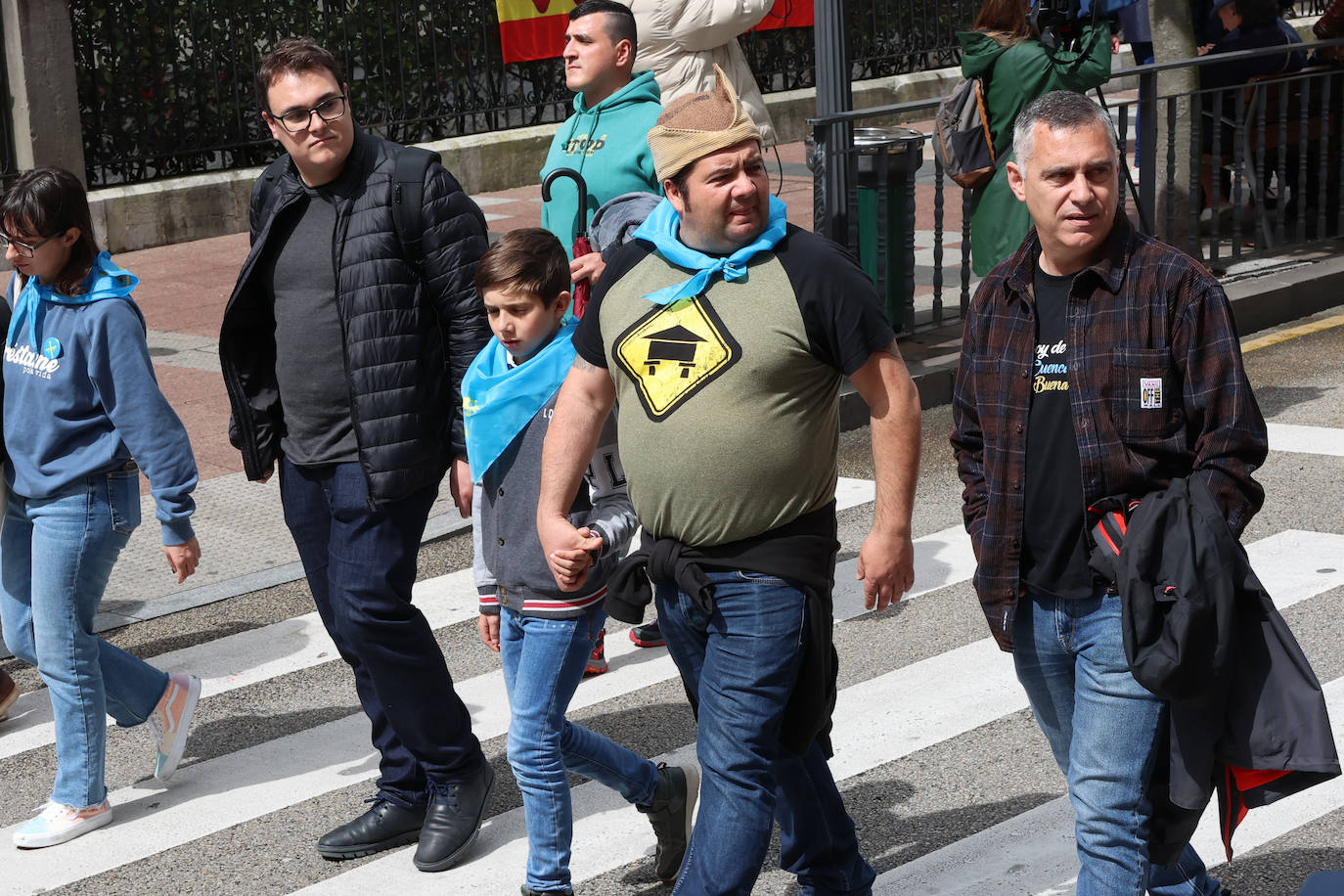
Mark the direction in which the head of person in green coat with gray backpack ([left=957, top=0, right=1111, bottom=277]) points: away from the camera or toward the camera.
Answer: away from the camera

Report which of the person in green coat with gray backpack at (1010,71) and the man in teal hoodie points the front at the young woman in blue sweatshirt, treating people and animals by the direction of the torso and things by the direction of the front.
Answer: the man in teal hoodie

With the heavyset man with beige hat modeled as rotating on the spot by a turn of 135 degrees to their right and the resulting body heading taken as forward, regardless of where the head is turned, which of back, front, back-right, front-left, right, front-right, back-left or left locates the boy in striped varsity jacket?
front-left

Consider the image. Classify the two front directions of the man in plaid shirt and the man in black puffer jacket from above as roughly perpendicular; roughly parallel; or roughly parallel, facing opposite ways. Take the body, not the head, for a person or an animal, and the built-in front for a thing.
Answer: roughly parallel

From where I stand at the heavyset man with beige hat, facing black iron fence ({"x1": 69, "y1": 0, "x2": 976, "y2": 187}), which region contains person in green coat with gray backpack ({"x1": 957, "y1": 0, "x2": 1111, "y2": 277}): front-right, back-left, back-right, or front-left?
front-right

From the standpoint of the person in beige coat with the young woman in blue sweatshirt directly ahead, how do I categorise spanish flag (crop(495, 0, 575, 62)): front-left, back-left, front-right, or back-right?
back-right

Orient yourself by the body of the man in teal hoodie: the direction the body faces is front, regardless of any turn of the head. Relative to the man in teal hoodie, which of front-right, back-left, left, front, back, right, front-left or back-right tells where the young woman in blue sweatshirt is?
front

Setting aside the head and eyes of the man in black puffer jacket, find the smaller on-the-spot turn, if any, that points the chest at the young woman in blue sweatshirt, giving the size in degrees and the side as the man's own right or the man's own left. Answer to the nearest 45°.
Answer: approximately 90° to the man's own right

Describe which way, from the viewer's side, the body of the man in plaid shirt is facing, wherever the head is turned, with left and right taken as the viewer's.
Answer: facing the viewer and to the left of the viewer

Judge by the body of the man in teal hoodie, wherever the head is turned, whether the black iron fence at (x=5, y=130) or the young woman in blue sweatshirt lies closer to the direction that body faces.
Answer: the young woman in blue sweatshirt

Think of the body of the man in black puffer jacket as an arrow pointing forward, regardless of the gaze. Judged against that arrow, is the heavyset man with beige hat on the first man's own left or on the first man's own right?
on the first man's own left

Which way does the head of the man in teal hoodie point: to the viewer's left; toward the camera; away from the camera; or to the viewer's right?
to the viewer's left

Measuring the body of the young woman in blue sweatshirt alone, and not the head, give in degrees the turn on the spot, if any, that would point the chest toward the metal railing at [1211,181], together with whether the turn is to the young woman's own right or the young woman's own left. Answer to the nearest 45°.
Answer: approximately 180°

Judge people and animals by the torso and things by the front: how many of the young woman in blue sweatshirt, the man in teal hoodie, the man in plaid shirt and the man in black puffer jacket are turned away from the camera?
0

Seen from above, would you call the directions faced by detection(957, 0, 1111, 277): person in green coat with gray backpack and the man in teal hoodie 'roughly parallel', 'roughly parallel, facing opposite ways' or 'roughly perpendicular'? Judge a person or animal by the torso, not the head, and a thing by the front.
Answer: roughly parallel, facing opposite ways
